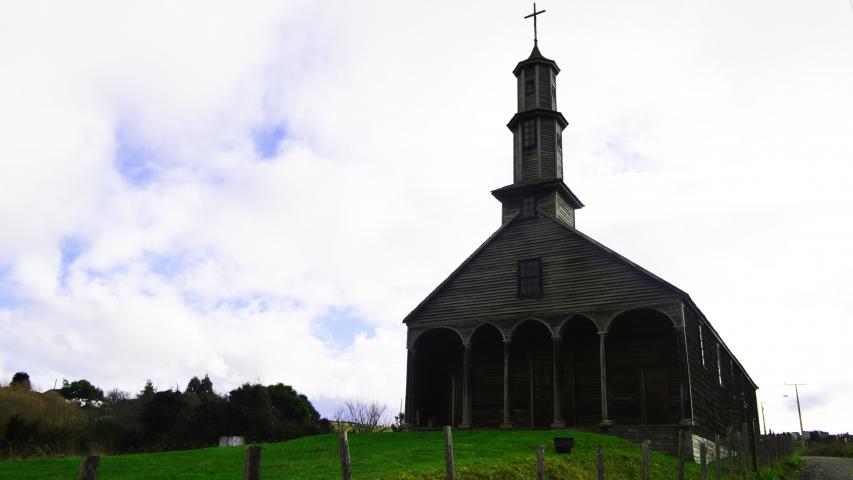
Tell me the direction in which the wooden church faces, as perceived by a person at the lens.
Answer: facing the viewer

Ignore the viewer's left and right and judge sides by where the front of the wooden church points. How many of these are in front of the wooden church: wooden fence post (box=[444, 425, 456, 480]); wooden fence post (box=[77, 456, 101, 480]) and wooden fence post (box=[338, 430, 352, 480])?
3

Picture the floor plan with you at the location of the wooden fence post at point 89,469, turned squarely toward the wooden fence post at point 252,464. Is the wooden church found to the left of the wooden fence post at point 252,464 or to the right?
left

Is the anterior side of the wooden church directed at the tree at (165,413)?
no

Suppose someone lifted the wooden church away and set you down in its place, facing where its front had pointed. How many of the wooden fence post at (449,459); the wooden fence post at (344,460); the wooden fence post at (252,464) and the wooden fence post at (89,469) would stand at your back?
0

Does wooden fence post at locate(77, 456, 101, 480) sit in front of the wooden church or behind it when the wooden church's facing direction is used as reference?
in front

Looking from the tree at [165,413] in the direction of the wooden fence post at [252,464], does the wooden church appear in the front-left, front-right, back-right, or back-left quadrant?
front-left

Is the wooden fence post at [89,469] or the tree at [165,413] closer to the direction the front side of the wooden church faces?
the wooden fence post

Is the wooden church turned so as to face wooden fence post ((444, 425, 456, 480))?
yes

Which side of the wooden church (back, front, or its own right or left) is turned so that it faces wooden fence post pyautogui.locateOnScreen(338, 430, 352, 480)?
front

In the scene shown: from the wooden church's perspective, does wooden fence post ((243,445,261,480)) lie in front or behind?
in front

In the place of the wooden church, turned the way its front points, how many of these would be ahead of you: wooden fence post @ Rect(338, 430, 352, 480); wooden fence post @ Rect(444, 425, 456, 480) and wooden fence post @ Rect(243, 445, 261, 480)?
3

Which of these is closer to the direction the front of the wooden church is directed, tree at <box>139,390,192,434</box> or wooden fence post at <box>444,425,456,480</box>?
the wooden fence post
